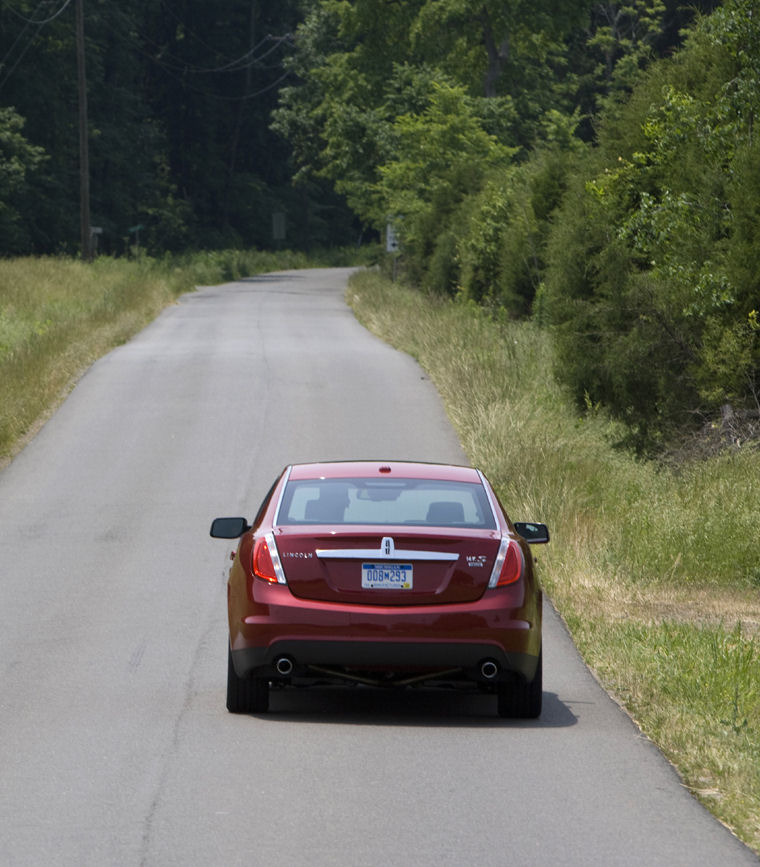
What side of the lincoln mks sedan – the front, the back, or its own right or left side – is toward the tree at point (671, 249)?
front

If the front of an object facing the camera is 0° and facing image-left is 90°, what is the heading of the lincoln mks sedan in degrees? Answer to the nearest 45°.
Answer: approximately 180°
